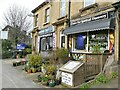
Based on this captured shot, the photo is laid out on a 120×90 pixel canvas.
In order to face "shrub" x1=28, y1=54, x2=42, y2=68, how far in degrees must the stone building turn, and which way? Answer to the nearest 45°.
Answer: approximately 45° to its right

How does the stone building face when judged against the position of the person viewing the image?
facing the viewer and to the left of the viewer

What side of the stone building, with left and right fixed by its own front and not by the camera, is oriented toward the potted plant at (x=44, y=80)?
front

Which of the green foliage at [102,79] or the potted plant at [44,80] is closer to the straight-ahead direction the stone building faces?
the potted plant

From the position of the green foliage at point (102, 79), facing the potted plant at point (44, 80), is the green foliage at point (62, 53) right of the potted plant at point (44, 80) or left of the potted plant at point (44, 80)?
right

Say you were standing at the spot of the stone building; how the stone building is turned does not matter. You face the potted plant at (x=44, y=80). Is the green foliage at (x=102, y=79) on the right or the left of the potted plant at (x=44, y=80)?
left

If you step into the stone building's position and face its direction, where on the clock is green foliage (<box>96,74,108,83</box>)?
The green foliage is roughly at 10 o'clock from the stone building.

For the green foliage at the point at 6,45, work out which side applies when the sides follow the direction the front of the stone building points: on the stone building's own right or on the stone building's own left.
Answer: on the stone building's own right
